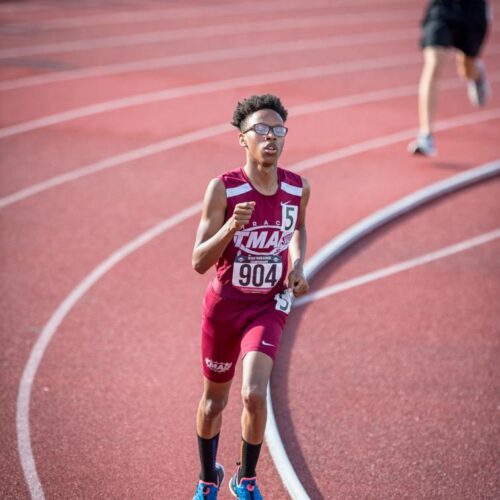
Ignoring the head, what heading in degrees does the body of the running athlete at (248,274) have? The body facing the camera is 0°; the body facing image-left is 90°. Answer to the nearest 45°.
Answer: approximately 0°
